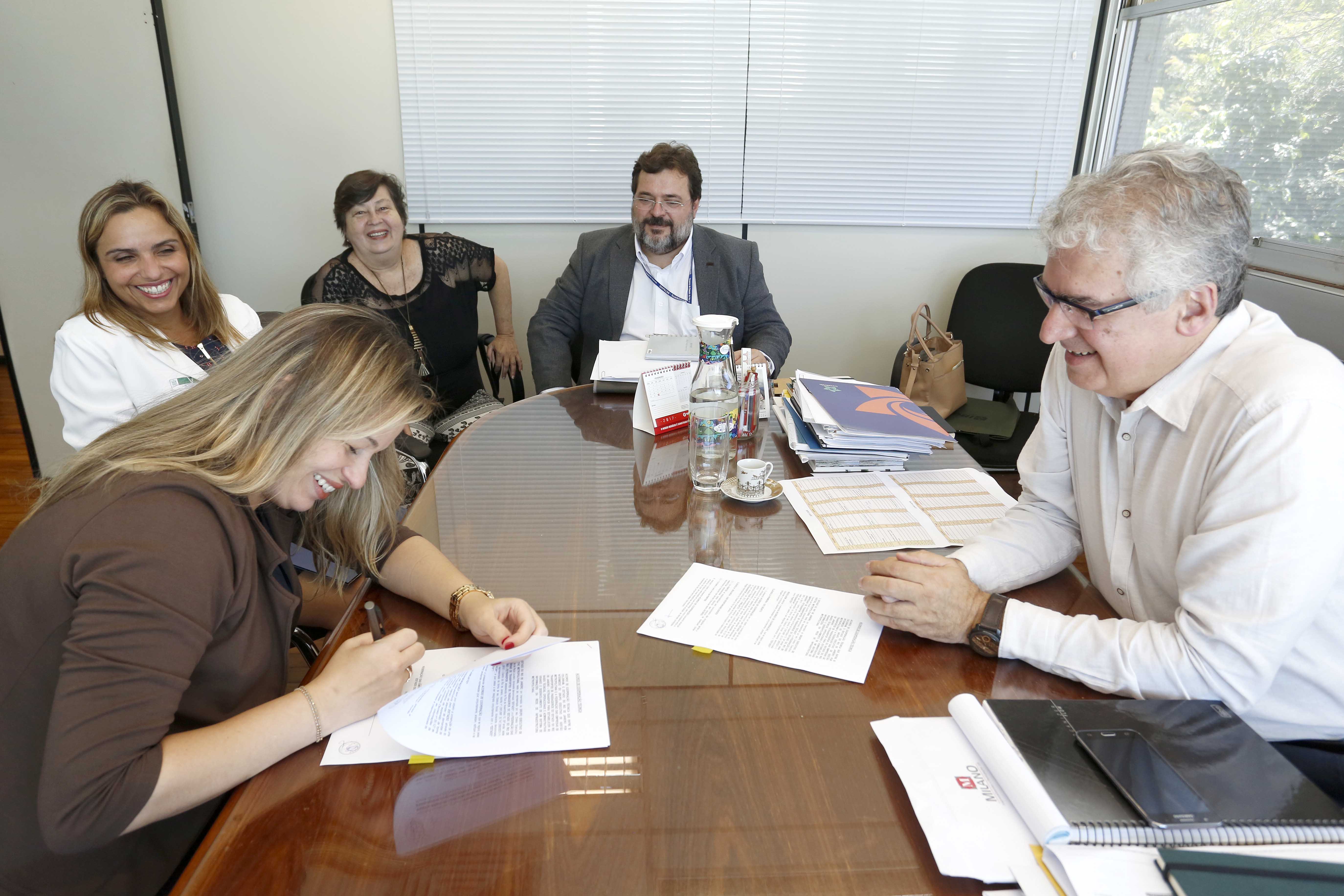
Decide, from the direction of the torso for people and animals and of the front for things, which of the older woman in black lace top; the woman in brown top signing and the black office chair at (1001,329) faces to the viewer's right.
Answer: the woman in brown top signing

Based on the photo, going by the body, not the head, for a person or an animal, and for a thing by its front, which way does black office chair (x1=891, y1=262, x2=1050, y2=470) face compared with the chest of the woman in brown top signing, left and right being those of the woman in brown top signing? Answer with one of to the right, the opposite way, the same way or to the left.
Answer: the opposite way

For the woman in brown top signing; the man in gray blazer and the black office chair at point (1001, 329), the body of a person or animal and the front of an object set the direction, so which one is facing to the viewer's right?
the woman in brown top signing

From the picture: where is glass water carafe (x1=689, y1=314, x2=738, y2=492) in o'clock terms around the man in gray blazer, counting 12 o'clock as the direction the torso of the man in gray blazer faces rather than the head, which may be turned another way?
The glass water carafe is roughly at 12 o'clock from the man in gray blazer.

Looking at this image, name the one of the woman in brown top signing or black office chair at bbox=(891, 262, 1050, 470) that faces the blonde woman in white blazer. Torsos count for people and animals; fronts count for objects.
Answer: the black office chair

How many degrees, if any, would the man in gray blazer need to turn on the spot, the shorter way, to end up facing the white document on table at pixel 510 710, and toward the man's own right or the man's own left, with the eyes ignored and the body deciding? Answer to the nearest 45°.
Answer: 0° — they already face it

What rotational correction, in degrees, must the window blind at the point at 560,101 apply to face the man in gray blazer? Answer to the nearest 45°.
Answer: approximately 45° to its left

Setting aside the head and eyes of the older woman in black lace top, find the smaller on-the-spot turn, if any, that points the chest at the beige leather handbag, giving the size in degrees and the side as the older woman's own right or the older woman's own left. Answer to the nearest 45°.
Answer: approximately 90° to the older woman's own left

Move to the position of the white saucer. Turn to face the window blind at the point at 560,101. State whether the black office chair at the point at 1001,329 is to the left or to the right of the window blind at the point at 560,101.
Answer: right

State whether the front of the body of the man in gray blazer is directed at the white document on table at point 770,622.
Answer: yes

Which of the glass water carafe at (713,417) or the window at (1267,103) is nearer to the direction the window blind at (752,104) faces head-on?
the glass water carafe
